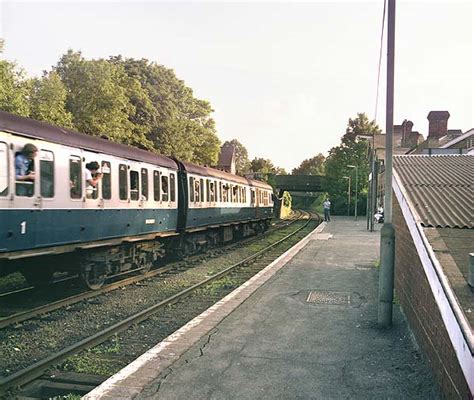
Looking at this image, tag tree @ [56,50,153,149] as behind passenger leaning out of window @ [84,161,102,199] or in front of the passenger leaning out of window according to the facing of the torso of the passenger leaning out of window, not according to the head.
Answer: behind

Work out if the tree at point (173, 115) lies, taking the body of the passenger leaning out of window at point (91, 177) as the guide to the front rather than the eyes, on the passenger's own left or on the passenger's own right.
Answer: on the passenger's own left

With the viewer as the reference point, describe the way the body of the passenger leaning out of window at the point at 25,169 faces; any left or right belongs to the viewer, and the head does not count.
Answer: facing to the right of the viewer

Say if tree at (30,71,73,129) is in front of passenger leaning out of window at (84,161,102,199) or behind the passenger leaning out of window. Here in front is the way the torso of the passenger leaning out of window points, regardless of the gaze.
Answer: behind

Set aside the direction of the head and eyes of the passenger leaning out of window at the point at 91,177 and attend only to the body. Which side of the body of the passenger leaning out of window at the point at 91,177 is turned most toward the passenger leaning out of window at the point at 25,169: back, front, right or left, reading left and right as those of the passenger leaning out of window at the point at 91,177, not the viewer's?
right

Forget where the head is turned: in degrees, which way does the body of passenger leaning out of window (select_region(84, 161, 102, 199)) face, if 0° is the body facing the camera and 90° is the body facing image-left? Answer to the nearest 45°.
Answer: approximately 315°

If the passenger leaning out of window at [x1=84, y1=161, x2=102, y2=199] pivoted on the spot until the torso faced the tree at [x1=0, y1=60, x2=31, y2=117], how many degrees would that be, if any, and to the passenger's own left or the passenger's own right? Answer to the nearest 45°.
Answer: approximately 135° to the passenger's own left
